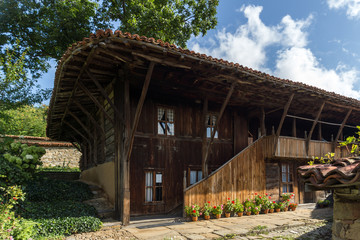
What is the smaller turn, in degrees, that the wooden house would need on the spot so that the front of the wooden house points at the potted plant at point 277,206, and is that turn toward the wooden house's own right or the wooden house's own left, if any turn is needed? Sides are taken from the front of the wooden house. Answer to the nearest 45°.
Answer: approximately 90° to the wooden house's own left

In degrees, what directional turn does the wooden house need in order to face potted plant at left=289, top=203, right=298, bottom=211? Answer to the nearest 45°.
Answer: approximately 90° to its left

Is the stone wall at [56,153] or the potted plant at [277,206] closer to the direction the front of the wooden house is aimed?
the potted plant

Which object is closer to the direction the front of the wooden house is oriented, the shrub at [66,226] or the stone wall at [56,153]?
the shrub
